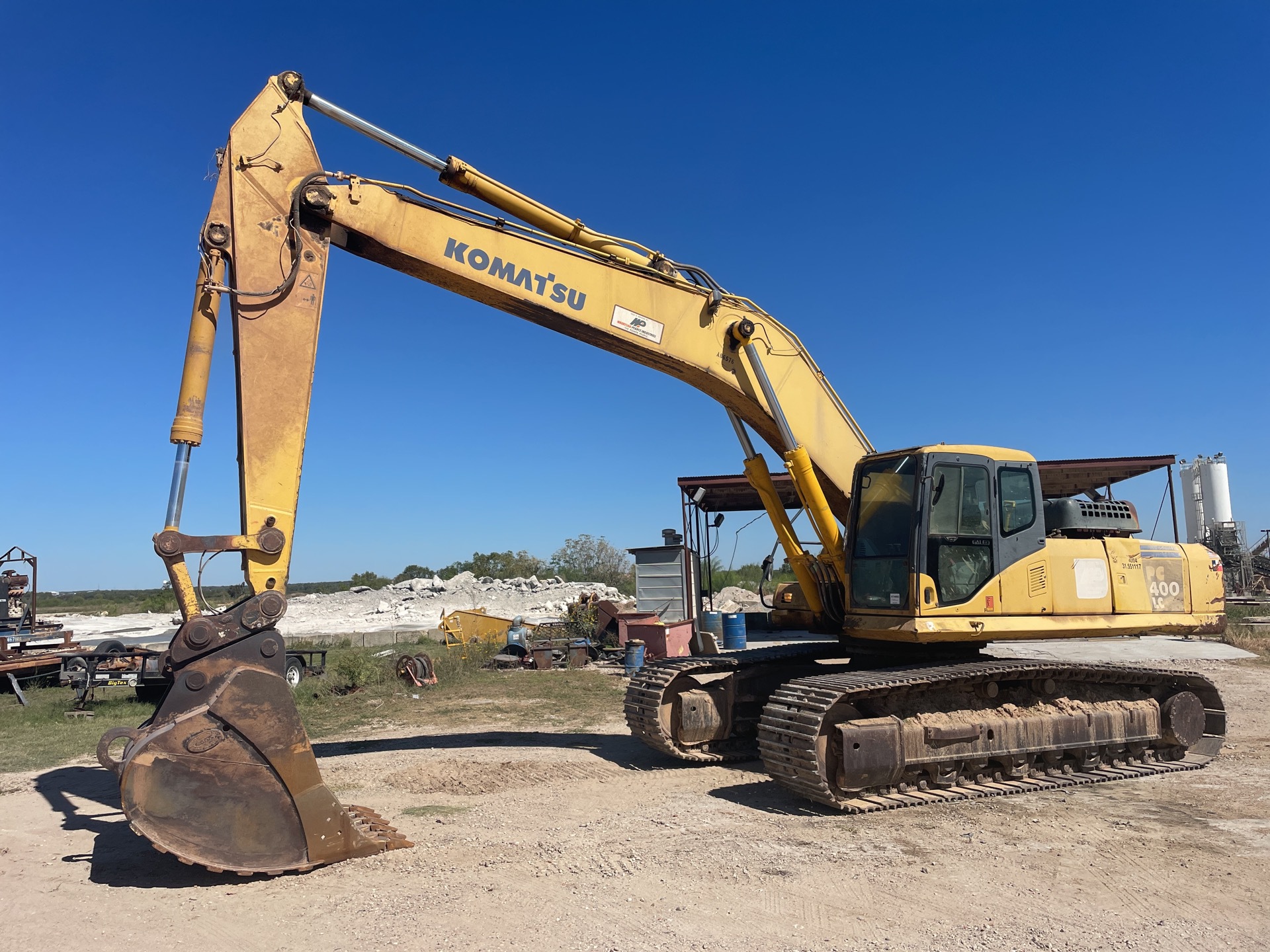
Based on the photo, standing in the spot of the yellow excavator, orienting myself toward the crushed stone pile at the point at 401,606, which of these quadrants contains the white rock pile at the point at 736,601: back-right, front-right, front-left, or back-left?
front-right

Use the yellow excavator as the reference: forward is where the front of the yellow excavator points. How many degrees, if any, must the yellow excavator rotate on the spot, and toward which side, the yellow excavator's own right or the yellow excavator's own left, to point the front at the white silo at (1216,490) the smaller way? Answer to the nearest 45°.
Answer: approximately 180°

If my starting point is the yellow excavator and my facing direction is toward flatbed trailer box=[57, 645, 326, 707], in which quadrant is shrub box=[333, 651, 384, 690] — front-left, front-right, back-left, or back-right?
front-right

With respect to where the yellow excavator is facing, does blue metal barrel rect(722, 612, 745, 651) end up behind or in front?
behind

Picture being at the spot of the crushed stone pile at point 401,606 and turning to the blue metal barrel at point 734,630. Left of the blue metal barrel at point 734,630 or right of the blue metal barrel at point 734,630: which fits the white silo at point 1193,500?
left

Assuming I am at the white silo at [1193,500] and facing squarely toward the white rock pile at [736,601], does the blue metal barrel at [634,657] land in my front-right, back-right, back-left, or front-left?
front-left

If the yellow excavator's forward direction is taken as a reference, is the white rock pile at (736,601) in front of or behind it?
behind

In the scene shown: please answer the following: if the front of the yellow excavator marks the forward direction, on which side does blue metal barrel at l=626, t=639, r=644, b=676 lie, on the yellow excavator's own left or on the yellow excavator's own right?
on the yellow excavator's own right

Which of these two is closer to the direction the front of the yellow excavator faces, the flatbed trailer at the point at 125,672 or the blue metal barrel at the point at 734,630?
the flatbed trailer

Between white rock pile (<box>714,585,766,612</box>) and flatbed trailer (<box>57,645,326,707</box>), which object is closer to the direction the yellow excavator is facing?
the flatbed trailer

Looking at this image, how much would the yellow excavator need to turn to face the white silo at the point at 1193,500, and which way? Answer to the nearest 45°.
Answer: approximately 180°

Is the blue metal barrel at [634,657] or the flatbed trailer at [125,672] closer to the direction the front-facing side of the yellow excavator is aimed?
the flatbed trailer

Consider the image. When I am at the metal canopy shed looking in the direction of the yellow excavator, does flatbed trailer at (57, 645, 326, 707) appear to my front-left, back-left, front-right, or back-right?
front-right

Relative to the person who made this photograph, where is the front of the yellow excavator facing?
facing the viewer and to the left of the viewer
